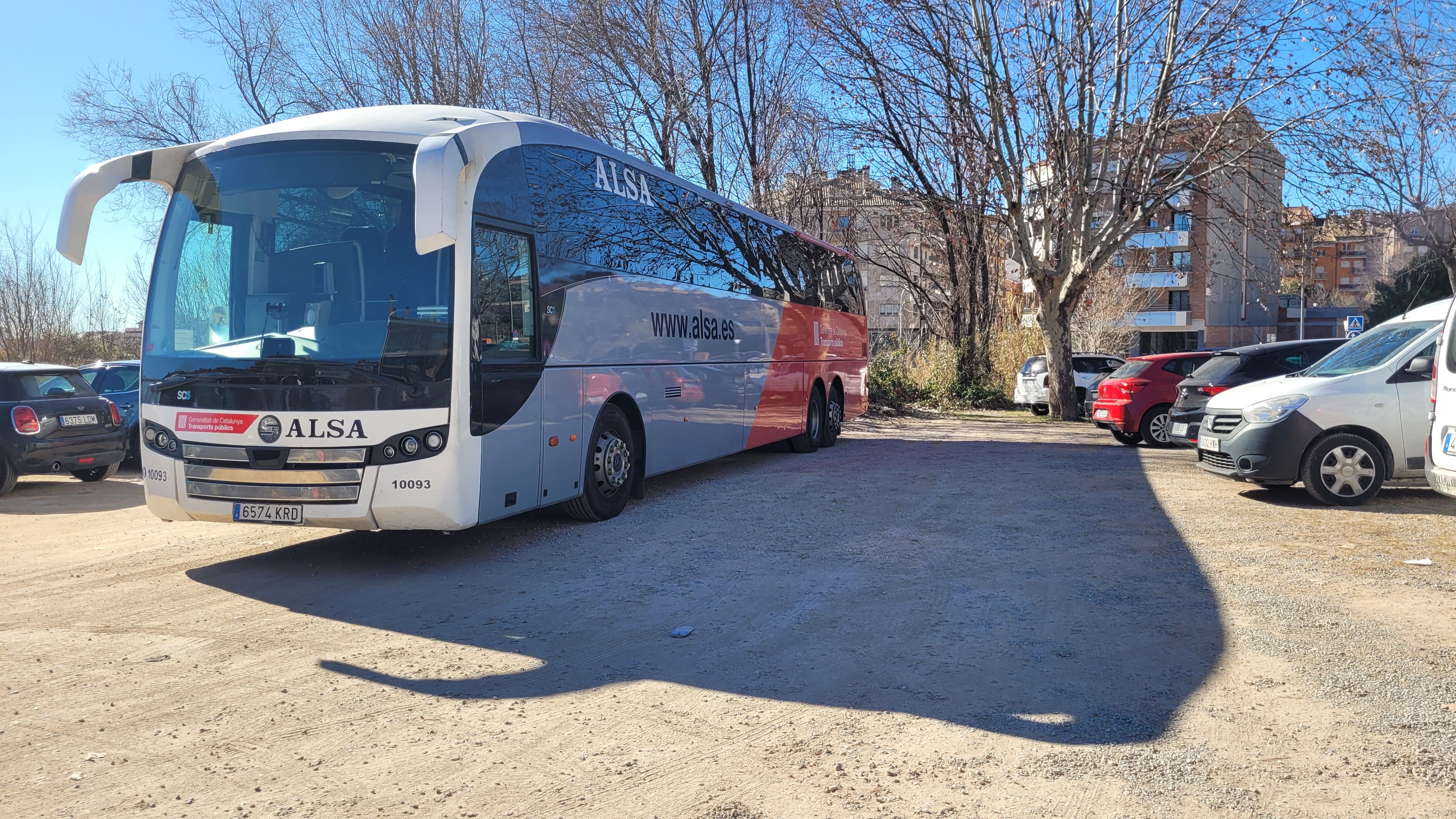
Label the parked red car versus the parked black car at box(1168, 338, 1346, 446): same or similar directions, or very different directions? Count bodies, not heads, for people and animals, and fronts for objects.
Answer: same or similar directions

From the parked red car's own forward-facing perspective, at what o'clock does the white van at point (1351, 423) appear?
The white van is roughly at 4 o'clock from the parked red car.

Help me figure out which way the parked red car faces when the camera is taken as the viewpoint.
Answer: facing away from the viewer and to the right of the viewer

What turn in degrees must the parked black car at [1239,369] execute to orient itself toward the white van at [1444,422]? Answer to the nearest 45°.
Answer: approximately 135° to its right

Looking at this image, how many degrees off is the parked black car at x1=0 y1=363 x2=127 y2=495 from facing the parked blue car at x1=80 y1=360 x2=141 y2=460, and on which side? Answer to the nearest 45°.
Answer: approximately 45° to its right

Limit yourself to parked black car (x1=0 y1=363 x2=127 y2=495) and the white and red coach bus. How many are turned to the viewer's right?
0

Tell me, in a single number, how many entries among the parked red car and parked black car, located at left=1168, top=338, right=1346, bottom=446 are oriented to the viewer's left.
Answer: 0

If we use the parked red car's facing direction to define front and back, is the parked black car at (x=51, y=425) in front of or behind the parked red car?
behind

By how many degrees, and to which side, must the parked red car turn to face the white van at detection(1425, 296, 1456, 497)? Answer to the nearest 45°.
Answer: approximately 135° to its right

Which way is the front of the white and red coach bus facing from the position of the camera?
facing the viewer and to the left of the viewer

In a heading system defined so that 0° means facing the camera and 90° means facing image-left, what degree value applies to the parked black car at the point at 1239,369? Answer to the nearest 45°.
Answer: approximately 225°
